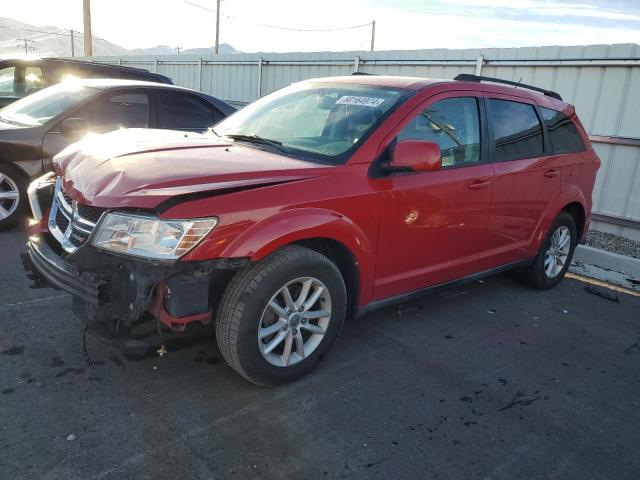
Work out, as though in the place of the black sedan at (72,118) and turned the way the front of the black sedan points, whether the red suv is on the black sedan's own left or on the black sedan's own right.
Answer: on the black sedan's own left

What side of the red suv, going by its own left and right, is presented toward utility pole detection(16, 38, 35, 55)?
right

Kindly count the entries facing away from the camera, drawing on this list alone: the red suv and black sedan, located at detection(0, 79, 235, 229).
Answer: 0

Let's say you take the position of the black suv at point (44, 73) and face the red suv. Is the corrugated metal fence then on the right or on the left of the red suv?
left

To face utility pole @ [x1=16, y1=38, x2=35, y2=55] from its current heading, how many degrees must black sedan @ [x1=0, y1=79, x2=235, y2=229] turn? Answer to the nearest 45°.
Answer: approximately 135° to its right

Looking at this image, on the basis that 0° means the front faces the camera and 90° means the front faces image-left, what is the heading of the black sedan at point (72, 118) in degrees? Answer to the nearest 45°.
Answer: approximately 45°

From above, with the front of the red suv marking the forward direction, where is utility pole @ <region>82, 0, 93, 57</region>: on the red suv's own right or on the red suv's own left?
on the red suv's own right

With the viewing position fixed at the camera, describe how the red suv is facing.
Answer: facing the viewer and to the left of the viewer

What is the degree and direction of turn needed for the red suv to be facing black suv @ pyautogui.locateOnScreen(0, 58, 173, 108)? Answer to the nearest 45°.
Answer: approximately 90° to its right
